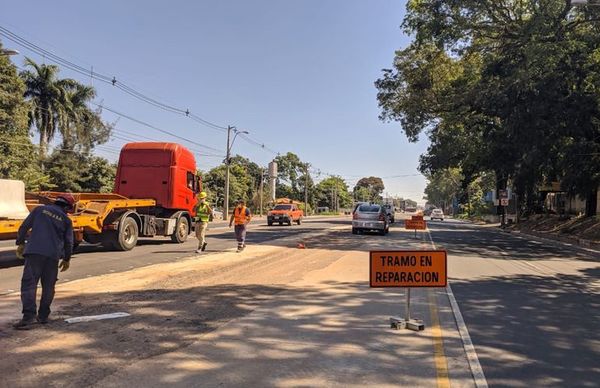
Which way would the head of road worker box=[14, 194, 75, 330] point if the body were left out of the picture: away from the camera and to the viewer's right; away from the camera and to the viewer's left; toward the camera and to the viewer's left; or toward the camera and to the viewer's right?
away from the camera and to the viewer's right

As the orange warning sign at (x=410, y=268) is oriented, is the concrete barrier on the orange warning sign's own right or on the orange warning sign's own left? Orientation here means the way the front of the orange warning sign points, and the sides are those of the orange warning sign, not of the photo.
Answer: on the orange warning sign's own right

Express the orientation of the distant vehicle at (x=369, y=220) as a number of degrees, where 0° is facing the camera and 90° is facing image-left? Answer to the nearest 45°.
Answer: approximately 180°

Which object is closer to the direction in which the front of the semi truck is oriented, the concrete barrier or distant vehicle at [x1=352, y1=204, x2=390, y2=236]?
the distant vehicle

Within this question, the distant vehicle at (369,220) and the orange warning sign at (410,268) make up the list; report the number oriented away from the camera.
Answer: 1

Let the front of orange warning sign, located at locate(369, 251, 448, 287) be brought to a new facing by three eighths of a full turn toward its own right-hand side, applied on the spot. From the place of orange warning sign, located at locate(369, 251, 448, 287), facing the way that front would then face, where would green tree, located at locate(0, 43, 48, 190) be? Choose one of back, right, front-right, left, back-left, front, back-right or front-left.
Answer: front

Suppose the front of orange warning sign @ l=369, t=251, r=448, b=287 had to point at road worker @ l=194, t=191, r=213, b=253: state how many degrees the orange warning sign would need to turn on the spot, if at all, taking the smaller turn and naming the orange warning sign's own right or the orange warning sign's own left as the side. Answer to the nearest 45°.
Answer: approximately 135° to the orange warning sign's own right

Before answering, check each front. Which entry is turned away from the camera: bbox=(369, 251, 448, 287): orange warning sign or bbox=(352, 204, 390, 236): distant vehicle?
the distant vehicle

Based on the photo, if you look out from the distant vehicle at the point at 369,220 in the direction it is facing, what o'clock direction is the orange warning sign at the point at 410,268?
The orange warning sign is roughly at 6 o'clock from the distant vehicle.

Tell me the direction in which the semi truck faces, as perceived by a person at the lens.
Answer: facing away from the viewer and to the right of the viewer

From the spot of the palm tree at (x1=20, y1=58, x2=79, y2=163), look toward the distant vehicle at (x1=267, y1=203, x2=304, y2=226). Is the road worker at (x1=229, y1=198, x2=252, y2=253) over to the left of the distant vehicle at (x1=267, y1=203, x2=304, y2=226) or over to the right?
right

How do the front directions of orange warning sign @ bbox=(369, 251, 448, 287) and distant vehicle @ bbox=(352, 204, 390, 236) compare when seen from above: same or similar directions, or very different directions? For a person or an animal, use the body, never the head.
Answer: very different directions

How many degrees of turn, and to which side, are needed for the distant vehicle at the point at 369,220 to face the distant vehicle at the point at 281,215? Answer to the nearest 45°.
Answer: approximately 45° to its left

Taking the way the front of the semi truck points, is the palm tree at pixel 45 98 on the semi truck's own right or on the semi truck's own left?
on the semi truck's own left
